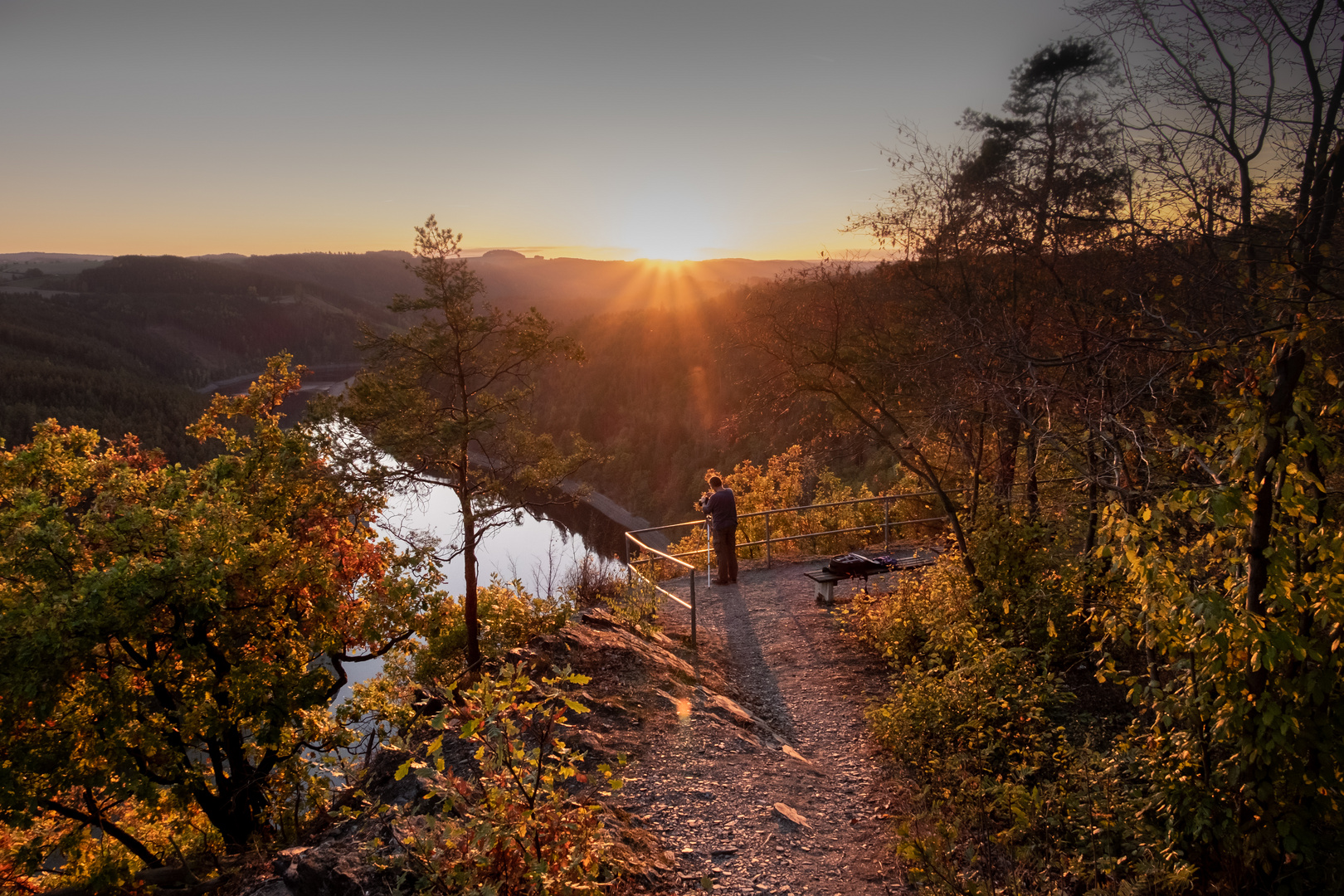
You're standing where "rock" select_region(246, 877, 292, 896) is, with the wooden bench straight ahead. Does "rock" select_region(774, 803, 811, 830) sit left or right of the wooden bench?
right

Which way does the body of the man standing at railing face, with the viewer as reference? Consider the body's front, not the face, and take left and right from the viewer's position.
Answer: facing away from the viewer and to the left of the viewer

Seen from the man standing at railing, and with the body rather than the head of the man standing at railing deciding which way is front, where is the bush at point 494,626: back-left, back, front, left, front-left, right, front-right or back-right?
left

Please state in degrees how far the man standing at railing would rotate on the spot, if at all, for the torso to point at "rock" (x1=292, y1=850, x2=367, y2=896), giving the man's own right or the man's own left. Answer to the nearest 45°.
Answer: approximately 135° to the man's own left

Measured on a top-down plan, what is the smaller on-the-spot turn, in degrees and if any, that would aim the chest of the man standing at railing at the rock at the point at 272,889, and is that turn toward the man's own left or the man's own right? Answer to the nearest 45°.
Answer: approximately 135° to the man's own left

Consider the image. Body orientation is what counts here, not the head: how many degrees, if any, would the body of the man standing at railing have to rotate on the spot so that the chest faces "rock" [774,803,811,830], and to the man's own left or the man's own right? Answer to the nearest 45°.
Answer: approximately 135° to the man's own left

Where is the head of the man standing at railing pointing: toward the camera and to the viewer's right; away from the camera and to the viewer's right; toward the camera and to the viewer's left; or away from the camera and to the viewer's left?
away from the camera and to the viewer's left

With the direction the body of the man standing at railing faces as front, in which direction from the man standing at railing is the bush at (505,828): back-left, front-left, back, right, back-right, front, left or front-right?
back-left
